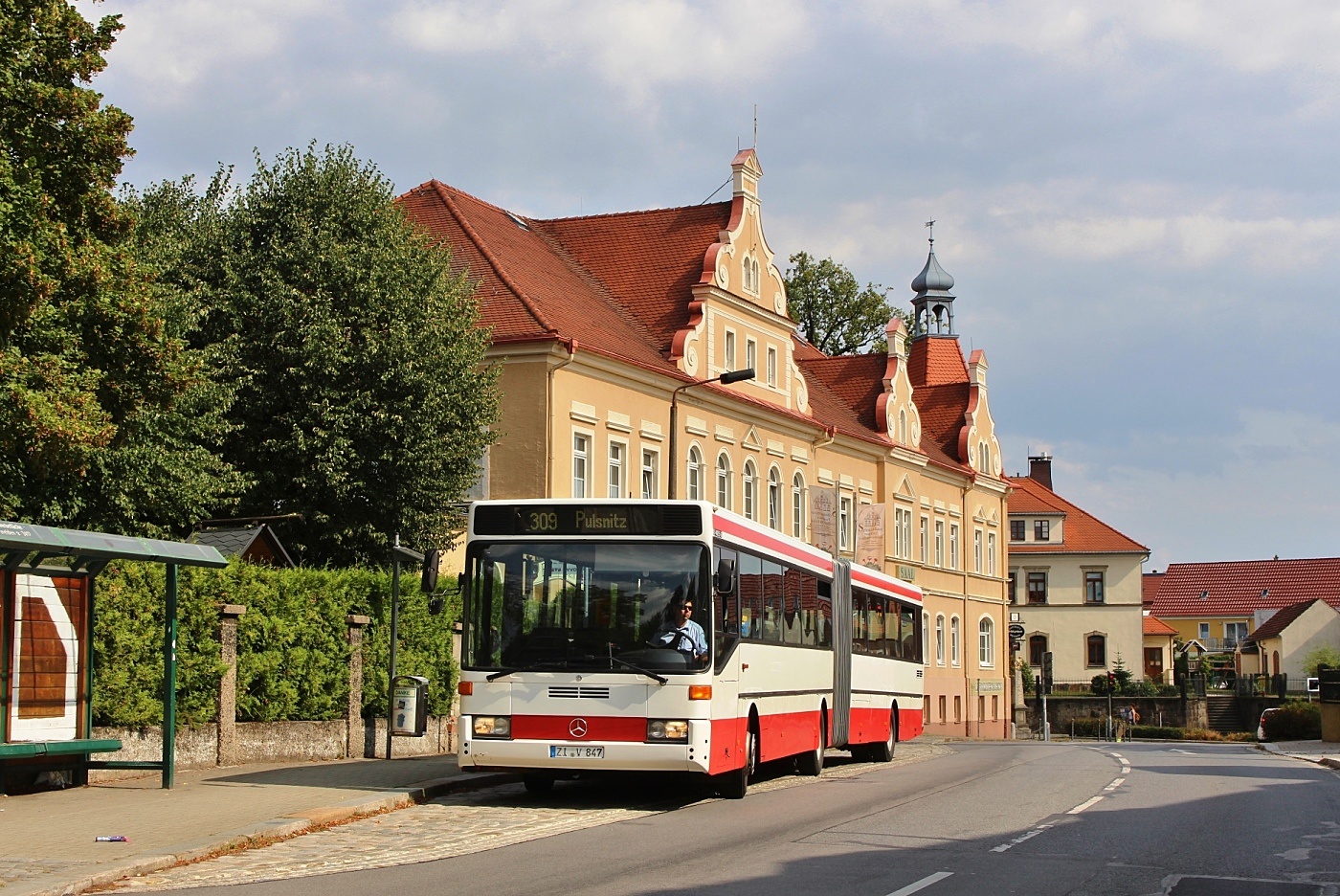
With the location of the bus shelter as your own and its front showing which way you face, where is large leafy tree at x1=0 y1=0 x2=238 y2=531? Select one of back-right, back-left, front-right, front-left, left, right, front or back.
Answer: back-left

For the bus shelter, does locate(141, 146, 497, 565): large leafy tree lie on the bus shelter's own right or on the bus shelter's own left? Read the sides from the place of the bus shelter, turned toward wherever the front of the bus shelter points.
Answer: on the bus shelter's own left

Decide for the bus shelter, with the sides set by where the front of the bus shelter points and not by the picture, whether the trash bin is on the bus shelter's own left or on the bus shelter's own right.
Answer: on the bus shelter's own left

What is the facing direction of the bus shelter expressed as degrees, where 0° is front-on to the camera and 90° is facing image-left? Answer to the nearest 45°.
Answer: approximately 315°

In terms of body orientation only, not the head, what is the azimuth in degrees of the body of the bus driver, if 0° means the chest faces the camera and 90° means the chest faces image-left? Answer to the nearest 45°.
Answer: approximately 0°

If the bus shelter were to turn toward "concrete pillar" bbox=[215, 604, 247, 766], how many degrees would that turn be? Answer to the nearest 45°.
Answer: approximately 135° to its left

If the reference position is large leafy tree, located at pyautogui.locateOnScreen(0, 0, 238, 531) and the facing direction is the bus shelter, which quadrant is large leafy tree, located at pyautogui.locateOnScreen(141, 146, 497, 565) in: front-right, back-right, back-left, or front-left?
back-left

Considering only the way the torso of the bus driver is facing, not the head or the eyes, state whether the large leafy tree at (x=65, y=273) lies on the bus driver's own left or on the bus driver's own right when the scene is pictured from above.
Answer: on the bus driver's own right
